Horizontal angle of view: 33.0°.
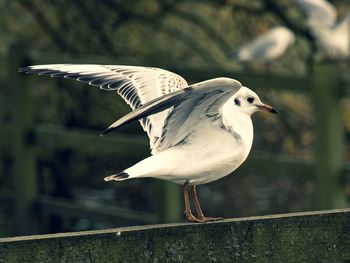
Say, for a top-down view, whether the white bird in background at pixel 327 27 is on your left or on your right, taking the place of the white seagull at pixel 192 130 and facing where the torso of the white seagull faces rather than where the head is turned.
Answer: on your left

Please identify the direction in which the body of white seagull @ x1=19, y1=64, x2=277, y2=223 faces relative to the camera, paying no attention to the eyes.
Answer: to the viewer's right
